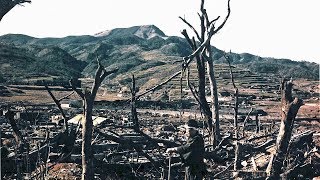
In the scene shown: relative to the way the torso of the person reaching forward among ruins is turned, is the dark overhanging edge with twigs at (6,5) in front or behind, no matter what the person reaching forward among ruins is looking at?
in front

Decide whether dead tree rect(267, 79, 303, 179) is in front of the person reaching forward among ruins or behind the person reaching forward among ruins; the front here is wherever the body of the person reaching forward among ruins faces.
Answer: behind
